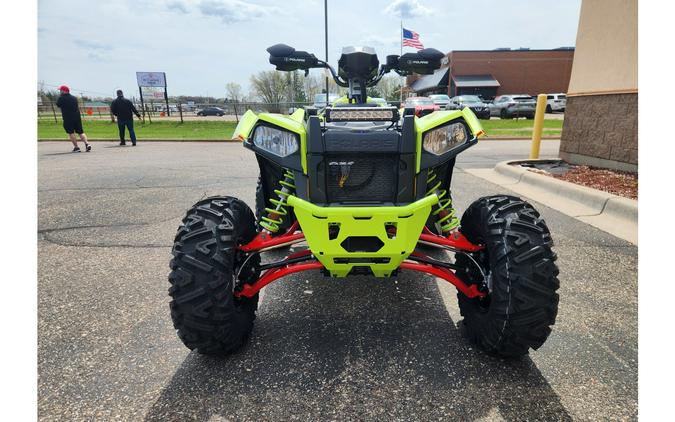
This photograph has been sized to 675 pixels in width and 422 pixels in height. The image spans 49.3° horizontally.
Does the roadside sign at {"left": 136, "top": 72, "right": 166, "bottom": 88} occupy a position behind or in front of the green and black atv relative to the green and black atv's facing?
behind

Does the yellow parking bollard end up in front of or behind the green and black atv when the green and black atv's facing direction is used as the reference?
behind

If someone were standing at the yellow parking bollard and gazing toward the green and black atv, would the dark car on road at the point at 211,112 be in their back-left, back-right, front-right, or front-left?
back-right

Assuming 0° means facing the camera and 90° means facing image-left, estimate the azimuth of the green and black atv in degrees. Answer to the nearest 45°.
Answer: approximately 0°
